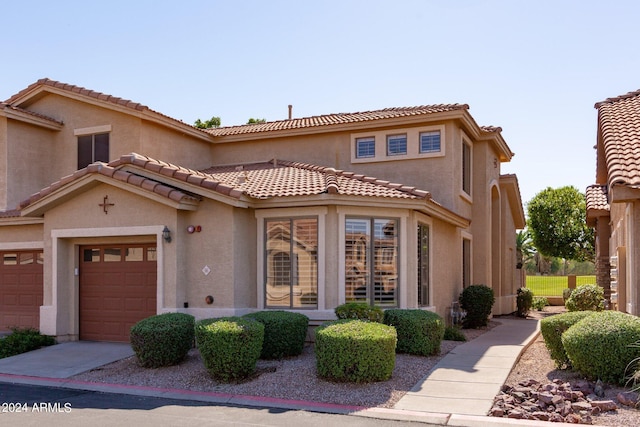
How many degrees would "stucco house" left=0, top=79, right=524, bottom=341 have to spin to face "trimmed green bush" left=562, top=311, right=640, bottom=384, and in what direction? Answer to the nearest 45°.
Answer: approximately 45° to its left

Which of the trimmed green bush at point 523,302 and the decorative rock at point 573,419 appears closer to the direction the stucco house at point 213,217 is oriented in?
the decorative rock

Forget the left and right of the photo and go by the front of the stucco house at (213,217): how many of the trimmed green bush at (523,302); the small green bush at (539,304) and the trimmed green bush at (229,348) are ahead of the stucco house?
1

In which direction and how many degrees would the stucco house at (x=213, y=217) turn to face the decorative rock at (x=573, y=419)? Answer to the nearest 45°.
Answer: approximately 45° to its left

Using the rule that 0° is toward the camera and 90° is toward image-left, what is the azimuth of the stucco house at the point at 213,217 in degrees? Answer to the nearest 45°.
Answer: approximately 0°

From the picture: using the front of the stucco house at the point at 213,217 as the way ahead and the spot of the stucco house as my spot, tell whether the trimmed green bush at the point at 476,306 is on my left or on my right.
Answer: on my left

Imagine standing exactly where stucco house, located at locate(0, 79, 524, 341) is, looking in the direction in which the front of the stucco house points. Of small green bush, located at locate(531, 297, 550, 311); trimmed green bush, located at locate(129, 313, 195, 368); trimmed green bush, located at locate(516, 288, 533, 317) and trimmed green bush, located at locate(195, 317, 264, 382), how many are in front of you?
2

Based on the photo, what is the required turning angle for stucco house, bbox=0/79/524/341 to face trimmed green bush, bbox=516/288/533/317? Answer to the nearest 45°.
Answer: approximately 135° to its left

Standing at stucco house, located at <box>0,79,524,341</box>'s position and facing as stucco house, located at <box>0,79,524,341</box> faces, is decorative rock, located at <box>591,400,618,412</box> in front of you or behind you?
in front

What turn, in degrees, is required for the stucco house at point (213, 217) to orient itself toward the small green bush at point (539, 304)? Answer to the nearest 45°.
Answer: approximately 135° to its left
